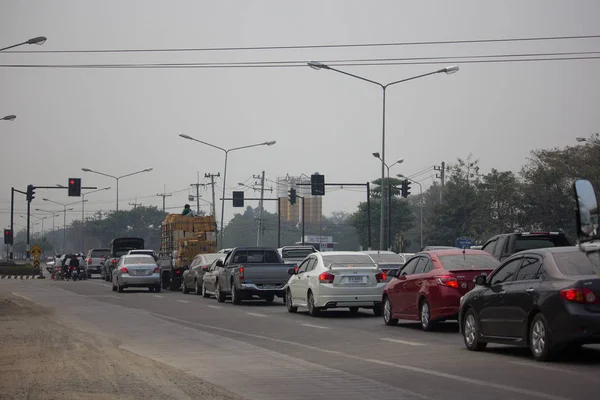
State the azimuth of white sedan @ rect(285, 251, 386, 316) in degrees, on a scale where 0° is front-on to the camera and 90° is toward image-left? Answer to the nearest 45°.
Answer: approximately 135°

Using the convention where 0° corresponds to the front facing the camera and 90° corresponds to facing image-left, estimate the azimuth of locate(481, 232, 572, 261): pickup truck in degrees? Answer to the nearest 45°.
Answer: approximately 135°

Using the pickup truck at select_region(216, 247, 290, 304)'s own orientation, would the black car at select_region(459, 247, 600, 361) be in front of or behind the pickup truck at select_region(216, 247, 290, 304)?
behind

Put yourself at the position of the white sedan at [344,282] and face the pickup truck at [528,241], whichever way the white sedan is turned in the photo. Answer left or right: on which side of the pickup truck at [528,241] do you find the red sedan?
right

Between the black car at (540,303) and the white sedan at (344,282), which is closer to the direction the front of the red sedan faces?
the white sedan

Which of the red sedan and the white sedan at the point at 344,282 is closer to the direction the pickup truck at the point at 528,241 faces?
the white sedan

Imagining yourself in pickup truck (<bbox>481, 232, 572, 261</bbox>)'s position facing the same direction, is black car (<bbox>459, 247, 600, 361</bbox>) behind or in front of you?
behind

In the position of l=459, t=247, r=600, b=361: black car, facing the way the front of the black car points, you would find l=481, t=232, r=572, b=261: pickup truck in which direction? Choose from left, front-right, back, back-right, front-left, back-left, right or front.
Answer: front-right
